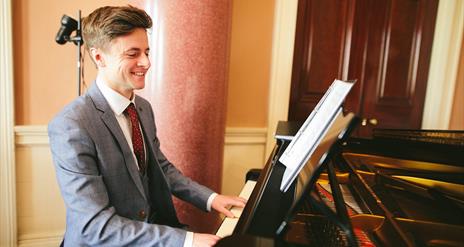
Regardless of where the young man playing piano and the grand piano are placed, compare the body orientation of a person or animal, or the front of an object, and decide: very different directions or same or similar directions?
very different directions

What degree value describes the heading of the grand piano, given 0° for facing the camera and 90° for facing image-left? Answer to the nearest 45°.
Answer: approximately 90°

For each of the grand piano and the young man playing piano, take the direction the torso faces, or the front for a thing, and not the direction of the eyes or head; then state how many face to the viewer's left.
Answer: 1

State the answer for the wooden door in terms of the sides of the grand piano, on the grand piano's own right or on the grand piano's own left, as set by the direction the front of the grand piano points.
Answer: on the grand piano's own right

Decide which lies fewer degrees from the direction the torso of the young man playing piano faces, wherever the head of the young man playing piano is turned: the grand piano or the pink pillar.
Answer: the grand piano
